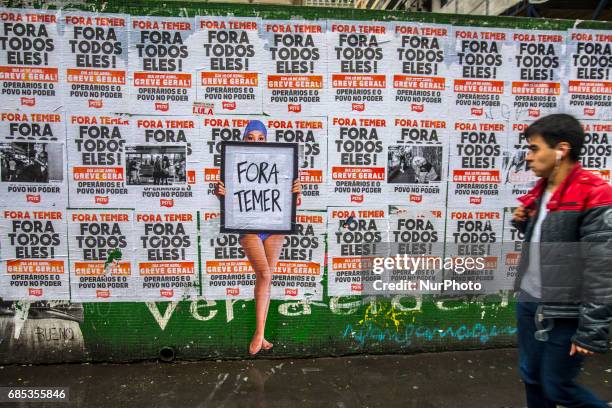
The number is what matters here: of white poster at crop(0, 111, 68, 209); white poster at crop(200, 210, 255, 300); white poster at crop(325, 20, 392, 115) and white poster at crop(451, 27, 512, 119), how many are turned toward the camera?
4

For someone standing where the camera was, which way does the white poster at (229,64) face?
facing the viewer

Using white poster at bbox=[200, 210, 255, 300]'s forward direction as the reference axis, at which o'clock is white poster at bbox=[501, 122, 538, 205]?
white poster at bbox=[501, 122, 538, 205] is roughly at 9 o'clock from white poster at bbox=[200, 210, 255, 300].

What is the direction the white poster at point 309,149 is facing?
toward the camera

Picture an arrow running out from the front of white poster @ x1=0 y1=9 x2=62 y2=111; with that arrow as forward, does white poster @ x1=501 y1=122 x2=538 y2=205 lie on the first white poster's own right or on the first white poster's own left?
on the first white poster's own left

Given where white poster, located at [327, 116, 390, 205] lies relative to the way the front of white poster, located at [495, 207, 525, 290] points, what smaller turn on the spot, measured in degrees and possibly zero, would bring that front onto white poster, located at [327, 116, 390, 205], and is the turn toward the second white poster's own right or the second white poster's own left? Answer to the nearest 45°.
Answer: approximately 45° to the second white poster's own right

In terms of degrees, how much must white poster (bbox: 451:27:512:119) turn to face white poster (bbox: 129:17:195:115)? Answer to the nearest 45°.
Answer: approximately 45° to its right

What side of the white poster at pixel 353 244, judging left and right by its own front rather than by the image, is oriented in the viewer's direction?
front

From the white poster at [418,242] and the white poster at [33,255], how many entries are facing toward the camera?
2

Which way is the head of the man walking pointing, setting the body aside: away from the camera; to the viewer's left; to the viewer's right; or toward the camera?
to the viewer's left

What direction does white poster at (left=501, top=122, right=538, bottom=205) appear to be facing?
toward the camera

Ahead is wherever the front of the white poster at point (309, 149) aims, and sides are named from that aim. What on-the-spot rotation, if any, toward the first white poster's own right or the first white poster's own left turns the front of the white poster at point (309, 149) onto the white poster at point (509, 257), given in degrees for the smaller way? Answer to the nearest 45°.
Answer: approximately 90° to the first white poster's own left

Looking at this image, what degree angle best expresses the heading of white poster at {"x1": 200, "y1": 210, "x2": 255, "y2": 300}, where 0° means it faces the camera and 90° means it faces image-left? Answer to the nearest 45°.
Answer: approximately 0°
